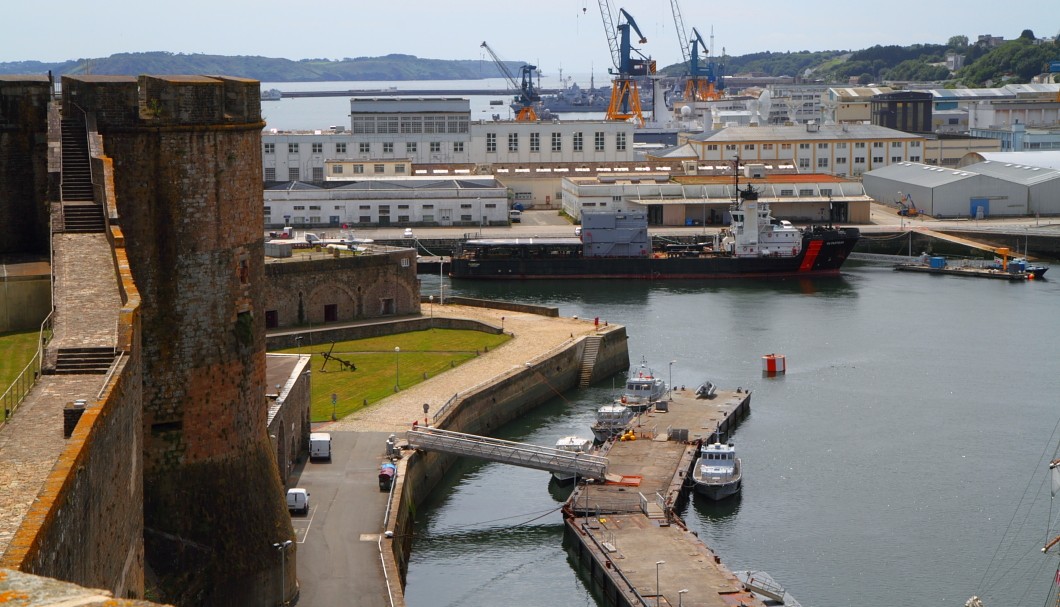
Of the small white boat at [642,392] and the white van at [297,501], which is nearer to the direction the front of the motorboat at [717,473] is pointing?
the white van

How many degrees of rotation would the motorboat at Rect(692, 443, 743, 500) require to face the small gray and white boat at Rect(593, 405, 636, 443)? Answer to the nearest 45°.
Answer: approximately 135° to its right
